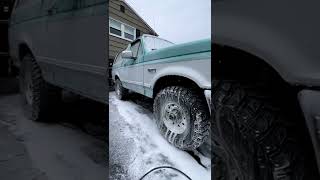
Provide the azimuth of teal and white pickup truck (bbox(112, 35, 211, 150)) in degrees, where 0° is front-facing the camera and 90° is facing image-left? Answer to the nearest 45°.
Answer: approximately 315°
